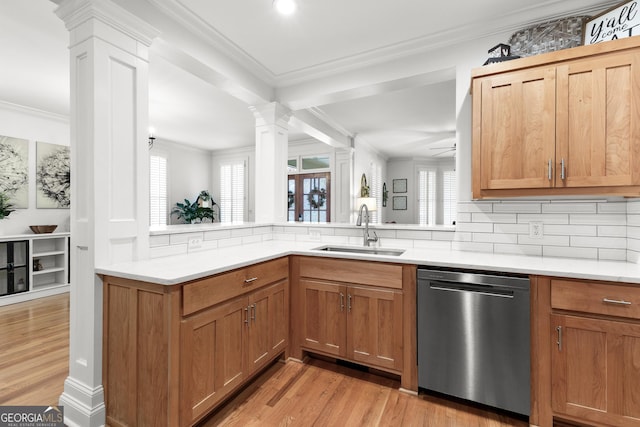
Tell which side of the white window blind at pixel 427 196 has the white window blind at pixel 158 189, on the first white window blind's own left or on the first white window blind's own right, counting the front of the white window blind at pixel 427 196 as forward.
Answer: on the first white window blind's own right

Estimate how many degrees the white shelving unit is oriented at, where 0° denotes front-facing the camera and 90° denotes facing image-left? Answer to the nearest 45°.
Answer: approximately 315°

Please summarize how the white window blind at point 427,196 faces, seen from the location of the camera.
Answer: facing the viewer

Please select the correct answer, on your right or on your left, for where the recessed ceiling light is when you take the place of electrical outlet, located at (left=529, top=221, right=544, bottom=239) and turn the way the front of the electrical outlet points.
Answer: on your right

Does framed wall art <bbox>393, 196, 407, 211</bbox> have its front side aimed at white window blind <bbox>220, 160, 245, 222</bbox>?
no

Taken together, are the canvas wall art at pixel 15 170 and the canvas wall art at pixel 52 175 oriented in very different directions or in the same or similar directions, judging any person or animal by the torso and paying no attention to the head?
same or similar directions

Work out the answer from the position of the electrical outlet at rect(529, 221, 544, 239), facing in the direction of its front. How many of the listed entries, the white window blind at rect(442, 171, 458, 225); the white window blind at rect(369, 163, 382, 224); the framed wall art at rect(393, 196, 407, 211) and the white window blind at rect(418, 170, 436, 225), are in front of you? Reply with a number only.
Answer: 0

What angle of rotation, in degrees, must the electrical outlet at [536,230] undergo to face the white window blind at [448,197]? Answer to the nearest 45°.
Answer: approximately 180°

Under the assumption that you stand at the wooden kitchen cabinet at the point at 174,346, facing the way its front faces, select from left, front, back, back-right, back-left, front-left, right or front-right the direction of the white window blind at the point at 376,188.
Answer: left

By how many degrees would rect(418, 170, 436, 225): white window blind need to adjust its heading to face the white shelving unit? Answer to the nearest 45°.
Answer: approximately 45° to its right

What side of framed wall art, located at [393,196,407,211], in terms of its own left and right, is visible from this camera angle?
front

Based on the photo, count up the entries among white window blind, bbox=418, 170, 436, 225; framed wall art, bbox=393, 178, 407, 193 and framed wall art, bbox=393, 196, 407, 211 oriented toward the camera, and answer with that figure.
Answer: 3

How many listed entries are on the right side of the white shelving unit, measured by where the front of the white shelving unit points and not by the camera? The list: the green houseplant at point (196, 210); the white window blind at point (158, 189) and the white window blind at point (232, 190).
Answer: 0

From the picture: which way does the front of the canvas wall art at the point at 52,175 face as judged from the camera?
facing the viewer and to the right of the viewer

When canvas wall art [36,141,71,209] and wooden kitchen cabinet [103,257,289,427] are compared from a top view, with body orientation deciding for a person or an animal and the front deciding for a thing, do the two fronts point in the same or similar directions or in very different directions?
same or similar directions

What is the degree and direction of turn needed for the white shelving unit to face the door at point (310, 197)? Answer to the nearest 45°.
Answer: approximately 45° to its left

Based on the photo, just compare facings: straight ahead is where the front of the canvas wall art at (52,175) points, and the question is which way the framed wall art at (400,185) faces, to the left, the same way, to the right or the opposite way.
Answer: to the right

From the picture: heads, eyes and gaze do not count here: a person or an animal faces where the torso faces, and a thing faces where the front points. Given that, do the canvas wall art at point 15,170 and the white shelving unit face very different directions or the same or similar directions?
same or similar directions
